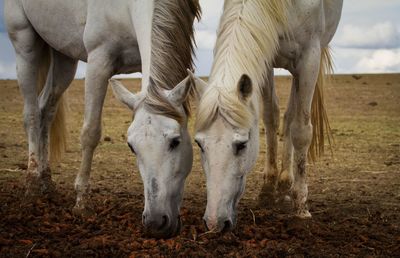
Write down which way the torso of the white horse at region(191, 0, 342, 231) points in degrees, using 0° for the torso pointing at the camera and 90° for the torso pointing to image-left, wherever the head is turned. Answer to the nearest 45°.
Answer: approximately 45°

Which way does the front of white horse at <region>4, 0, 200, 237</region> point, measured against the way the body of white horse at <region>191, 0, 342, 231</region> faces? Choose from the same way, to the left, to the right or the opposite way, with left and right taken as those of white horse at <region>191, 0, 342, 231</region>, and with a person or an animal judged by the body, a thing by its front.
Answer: to the left

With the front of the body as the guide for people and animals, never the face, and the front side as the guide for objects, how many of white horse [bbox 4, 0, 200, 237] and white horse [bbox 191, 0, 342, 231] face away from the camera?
0

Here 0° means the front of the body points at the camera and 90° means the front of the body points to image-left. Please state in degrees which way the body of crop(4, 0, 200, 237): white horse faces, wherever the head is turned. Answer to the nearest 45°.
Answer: approximately 315°
